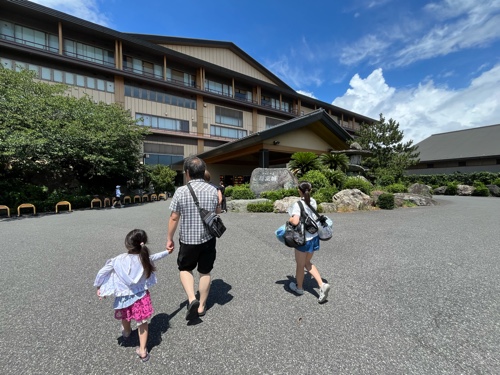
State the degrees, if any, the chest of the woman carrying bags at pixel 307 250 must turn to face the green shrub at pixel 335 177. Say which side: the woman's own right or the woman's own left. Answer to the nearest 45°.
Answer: approximately 45° to the woman's own right

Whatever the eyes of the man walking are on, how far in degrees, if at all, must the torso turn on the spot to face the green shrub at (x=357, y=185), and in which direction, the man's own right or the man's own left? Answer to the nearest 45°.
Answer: approximately 45° to the man's own right

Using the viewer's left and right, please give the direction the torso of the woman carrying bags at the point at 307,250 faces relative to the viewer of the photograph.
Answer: facing away from the viewer and to the left of the viewer

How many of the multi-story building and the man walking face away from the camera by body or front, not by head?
1

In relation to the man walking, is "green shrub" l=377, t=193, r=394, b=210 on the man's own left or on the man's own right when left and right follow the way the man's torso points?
on the man's own right

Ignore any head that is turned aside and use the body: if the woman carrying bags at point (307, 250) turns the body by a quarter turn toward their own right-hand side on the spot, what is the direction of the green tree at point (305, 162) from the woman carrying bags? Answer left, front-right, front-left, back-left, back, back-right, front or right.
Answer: front-left

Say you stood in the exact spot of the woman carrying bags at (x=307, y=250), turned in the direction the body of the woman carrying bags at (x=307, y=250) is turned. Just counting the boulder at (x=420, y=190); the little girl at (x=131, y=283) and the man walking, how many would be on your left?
2

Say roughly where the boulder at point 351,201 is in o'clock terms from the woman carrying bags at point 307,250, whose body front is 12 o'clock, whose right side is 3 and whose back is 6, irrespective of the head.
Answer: The boulder is roughly at 2 o'clock from the woman carrying bags.

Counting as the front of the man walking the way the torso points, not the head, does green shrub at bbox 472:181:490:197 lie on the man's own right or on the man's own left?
on the man's own right

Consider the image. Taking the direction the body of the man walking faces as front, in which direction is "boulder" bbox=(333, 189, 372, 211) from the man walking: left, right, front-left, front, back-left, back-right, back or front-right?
front-right

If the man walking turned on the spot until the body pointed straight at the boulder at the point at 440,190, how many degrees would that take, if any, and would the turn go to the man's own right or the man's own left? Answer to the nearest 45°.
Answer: approximately 45° to the man's own right

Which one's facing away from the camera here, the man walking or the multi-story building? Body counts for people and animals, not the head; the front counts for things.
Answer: the man walking

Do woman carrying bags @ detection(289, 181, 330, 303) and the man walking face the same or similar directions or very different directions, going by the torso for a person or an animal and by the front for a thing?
same or similar directions

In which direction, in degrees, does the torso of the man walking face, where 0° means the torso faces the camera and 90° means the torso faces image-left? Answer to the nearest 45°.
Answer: approximately 180°

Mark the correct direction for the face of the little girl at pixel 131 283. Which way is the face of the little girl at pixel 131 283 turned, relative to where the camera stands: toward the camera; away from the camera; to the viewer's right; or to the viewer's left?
away from the camera

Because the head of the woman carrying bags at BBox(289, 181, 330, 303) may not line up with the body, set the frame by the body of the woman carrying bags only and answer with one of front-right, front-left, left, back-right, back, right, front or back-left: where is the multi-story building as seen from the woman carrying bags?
front

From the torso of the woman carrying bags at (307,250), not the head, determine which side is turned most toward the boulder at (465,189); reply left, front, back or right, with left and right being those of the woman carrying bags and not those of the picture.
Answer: right

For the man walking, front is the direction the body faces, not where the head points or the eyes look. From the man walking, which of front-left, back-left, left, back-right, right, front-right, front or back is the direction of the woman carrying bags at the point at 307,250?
right

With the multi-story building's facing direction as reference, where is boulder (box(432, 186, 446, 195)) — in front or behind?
in front
